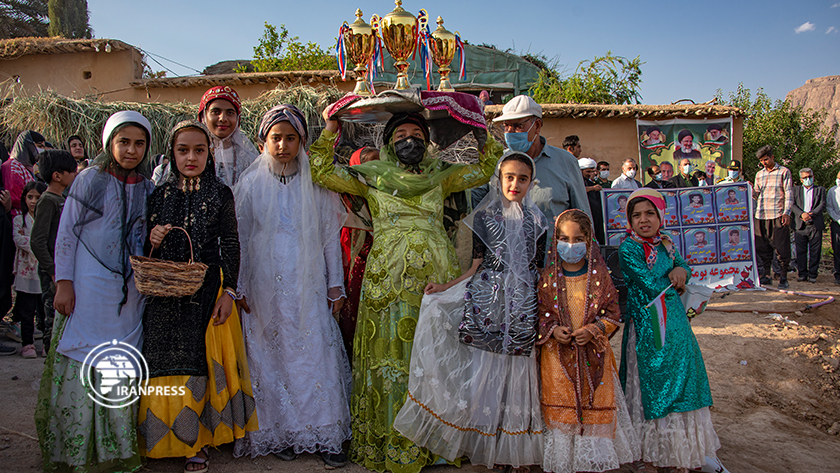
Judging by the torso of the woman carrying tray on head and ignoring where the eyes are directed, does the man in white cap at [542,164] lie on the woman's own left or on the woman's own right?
on the woman's own left

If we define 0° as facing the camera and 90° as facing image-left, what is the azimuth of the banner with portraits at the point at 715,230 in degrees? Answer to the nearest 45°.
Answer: approximately 0°

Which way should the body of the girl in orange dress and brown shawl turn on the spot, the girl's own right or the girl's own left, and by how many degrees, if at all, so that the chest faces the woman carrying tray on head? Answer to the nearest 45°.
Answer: approximately 90° to the girl's own right

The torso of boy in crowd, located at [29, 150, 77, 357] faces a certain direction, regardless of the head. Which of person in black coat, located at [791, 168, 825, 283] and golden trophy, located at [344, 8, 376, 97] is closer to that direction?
the person in black coat

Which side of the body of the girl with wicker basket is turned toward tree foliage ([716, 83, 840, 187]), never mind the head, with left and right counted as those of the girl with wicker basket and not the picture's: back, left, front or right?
left

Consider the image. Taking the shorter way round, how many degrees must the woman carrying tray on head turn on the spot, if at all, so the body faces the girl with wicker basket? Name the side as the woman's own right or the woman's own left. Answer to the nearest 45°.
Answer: approximately 90° to the woman's own right
